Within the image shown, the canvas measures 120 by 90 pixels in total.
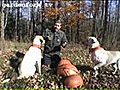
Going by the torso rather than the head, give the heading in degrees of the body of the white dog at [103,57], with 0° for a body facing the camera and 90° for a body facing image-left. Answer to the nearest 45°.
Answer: approximately 90°

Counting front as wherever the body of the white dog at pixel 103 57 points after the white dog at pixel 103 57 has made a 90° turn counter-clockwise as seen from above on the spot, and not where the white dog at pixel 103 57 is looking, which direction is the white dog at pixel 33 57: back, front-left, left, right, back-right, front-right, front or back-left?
right
